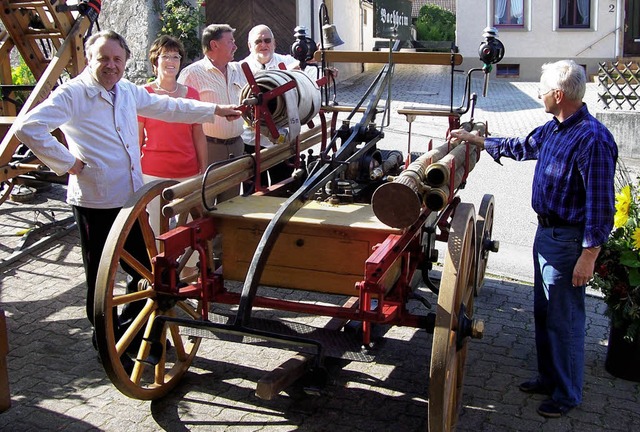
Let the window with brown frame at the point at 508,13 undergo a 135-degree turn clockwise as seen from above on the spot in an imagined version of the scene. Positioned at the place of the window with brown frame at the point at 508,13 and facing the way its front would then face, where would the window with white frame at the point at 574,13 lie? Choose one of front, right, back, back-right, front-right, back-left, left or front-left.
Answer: back-right

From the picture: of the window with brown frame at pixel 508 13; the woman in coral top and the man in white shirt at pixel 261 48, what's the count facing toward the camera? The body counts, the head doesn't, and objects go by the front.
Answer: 3

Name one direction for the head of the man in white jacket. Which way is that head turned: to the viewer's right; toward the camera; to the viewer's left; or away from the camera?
toward the camera

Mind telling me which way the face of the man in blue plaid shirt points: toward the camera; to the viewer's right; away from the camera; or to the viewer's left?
to the viewer's left

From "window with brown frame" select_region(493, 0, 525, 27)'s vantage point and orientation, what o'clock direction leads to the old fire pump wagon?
The old fire pump wagon is roughly at 12 o'clock from the window with brown frame.

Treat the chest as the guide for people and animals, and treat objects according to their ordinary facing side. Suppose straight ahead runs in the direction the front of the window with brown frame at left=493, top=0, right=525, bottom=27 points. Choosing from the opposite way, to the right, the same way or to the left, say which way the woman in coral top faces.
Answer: the same way

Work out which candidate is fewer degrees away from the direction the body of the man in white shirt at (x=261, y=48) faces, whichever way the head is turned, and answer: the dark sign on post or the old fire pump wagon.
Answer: the old fire pump wagon

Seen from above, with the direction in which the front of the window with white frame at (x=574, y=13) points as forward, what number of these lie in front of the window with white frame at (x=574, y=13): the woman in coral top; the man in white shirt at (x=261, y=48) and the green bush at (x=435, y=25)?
2

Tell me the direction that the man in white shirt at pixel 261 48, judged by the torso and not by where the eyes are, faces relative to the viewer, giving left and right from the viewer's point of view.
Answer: facing the viewer

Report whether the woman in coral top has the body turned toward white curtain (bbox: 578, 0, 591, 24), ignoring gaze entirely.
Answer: no

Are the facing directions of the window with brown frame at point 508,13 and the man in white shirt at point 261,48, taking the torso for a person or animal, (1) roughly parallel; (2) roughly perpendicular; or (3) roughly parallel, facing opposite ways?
roughly parallel

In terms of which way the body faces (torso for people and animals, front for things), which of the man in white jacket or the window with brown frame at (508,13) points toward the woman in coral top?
the window with brown frame

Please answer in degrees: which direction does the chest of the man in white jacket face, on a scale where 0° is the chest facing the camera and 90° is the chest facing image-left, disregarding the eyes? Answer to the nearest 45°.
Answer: approximately 315°

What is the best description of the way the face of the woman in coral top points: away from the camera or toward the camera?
toward the camera

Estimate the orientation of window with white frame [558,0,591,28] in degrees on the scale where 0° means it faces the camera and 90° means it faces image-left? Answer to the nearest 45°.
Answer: approximately 0°
